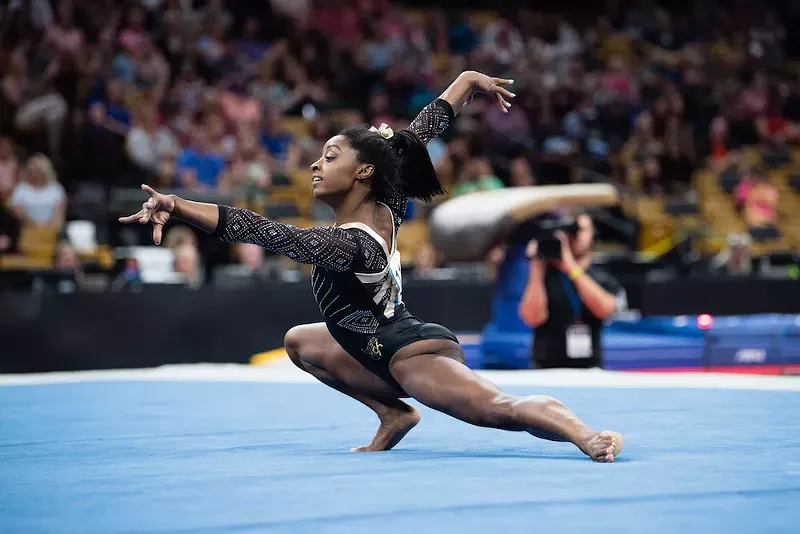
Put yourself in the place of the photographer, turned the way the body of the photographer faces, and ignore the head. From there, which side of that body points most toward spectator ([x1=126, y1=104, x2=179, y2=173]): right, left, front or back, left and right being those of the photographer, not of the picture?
back

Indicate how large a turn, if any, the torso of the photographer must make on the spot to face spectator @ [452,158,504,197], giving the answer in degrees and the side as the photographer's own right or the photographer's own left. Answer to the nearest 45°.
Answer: approximately 135° to the photographer's own right

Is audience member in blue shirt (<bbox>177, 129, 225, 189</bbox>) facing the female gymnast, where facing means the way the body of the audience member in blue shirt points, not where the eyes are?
yes

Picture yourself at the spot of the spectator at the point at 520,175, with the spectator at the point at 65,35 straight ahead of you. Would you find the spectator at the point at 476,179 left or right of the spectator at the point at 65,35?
left

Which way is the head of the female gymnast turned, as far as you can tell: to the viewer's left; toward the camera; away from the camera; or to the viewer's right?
to the viewer's left

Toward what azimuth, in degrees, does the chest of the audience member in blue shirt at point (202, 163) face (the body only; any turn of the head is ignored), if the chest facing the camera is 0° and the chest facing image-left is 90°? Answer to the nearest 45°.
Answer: approximately 0°

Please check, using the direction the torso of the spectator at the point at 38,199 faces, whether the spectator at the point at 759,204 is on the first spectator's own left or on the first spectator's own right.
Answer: on the first spectator's own left

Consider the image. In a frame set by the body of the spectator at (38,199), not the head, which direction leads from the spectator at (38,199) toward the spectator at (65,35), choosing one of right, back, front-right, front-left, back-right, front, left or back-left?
back

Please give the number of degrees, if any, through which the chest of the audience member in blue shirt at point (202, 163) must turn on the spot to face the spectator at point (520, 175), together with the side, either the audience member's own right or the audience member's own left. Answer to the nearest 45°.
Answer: approximately 90° to the audience member's own left

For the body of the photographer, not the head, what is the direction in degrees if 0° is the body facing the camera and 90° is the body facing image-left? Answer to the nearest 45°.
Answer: approximately 45°

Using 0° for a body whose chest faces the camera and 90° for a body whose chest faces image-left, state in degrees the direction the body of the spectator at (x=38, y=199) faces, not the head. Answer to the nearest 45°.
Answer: approximately 0°

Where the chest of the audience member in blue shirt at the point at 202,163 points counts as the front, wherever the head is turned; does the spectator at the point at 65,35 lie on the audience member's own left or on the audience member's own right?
on the audience member's own right
